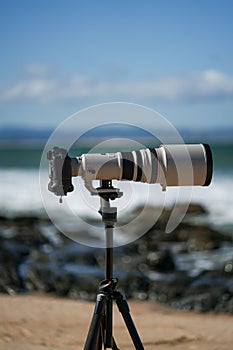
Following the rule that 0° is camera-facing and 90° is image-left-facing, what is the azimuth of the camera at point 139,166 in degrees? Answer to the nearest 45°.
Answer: approximately 270°
